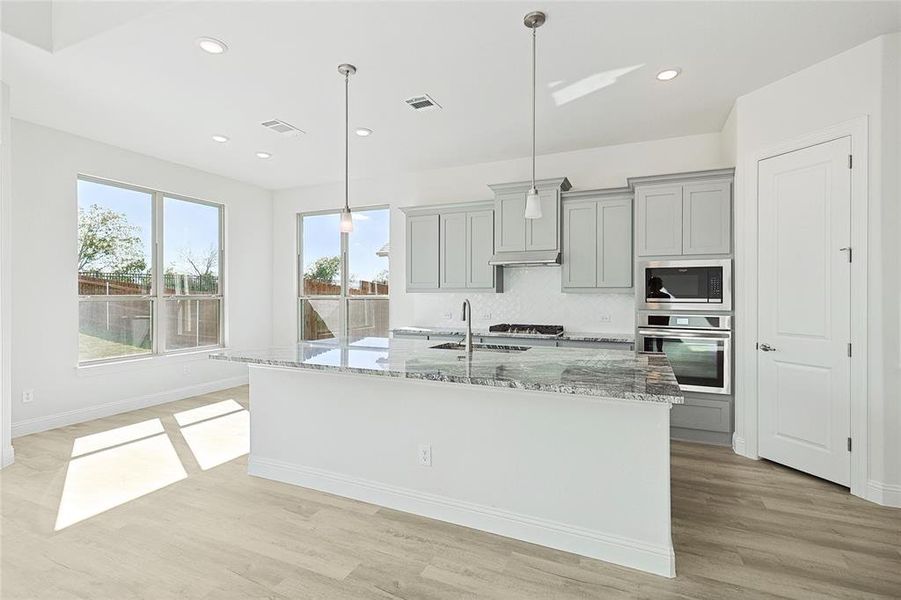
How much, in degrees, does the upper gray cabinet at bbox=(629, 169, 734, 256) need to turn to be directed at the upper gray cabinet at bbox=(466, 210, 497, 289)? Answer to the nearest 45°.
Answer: approximately 90° to its right

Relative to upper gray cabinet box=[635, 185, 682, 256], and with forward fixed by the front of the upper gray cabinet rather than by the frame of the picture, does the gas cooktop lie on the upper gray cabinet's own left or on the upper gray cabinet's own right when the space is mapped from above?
on the upper gray cabinet's own right

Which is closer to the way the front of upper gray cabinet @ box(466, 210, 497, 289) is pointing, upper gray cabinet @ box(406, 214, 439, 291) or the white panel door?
the white panel door

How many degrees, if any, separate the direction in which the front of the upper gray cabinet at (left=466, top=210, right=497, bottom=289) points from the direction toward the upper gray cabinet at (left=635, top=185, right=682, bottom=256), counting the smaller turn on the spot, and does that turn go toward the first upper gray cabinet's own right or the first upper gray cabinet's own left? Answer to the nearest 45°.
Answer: approximately 45° to the first upper gray cabinet's own left

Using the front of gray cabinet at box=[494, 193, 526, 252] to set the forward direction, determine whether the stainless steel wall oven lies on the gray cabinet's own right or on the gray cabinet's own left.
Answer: on the gray cabinet's own left

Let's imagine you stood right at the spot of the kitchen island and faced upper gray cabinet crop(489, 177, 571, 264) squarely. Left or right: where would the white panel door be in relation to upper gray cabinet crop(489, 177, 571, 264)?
right

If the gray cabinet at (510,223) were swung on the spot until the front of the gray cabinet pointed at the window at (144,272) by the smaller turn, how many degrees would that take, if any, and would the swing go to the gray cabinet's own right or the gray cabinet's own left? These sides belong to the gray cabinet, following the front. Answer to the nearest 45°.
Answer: approximately 90° to the gray cabinet's own right

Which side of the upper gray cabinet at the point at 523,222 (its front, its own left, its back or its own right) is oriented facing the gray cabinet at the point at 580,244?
left

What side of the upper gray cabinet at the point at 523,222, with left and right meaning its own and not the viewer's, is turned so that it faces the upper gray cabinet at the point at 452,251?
right
